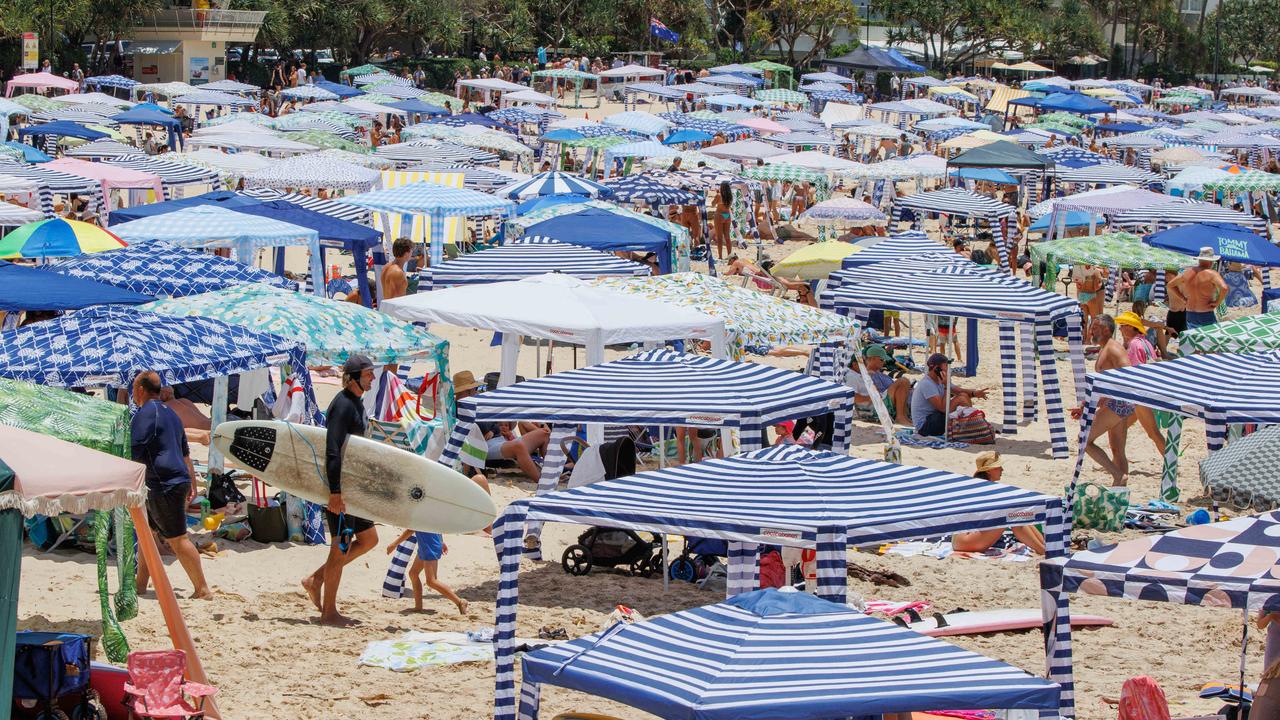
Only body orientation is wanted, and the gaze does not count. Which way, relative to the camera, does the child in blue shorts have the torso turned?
to the viewer's left
